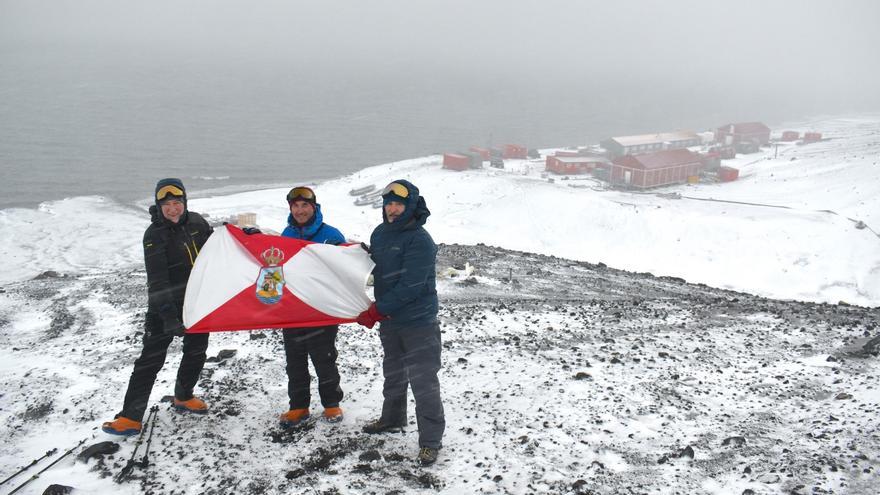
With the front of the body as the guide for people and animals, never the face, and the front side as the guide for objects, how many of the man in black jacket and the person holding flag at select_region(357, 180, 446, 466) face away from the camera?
0

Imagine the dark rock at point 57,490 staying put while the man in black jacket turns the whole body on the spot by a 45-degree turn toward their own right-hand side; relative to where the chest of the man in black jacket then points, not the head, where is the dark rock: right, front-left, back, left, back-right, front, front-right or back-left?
front-right

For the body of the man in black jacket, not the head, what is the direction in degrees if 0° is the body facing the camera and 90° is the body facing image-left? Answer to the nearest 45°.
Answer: approximately 315°

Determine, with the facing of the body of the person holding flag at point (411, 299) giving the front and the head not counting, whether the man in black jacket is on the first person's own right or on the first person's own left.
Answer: on the first person's own right

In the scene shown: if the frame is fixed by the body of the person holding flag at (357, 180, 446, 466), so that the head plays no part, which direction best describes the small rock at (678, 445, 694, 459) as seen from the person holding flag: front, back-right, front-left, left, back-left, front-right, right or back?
back-left

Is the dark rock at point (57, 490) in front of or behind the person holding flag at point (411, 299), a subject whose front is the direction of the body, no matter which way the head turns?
in front

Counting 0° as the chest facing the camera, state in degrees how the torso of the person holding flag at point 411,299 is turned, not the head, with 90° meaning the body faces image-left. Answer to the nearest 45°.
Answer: approximately 45°

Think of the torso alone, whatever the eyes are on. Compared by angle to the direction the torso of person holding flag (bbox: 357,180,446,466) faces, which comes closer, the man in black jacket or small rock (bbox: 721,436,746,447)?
the man in black jacket
